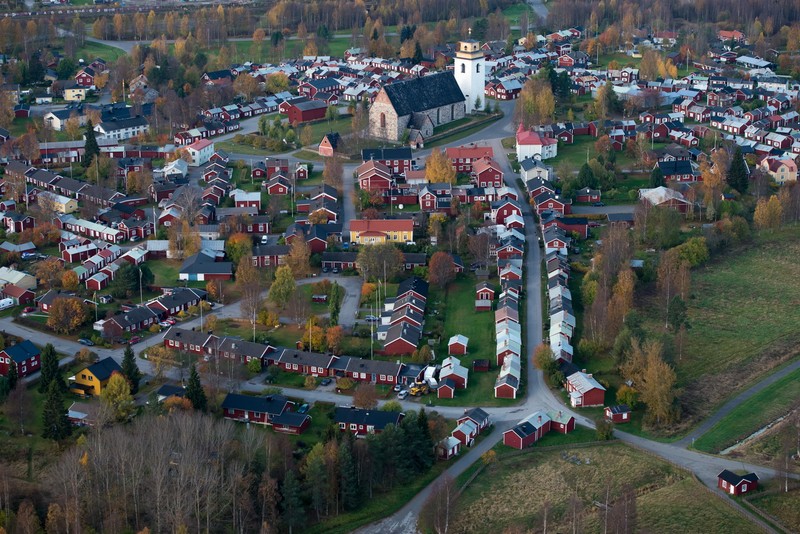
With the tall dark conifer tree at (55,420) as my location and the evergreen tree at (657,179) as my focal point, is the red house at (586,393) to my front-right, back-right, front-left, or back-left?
front-right

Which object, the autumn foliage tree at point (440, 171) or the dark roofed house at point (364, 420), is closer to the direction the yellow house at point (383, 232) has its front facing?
the dark roofed house

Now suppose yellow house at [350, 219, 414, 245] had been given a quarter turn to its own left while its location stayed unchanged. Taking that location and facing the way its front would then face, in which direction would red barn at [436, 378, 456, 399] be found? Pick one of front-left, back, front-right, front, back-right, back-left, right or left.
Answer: right

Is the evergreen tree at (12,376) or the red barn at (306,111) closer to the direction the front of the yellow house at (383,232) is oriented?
the evergreen tree

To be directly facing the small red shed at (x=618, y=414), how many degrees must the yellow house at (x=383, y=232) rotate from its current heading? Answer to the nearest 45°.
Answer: approximately 45° to its left

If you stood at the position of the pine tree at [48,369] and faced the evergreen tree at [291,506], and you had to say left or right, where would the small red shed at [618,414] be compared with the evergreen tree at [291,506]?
left

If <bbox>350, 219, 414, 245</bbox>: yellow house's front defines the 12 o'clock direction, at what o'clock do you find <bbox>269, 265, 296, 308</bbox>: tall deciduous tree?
The tall deciduous tree is roughly at 1 o'clock from the yellow house.

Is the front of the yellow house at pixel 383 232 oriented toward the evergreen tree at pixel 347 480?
yes

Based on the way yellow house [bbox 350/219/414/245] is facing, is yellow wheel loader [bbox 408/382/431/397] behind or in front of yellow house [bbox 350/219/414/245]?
in front

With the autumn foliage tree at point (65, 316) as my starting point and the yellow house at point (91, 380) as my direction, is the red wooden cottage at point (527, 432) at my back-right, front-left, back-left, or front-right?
front-left

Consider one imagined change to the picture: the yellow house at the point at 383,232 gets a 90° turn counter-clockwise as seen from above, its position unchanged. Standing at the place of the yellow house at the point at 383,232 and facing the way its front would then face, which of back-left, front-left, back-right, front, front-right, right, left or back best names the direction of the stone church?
left

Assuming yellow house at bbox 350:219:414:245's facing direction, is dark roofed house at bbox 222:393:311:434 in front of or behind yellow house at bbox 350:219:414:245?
in front

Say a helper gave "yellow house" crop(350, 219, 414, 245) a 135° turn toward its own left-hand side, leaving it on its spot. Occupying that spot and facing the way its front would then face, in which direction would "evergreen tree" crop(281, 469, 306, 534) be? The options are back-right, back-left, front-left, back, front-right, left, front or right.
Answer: back-right

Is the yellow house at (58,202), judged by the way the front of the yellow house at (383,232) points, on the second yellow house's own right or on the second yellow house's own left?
on the second yellow house's own right

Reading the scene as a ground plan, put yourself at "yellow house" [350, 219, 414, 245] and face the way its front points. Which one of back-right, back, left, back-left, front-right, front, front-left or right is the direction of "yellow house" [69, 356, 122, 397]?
front-right

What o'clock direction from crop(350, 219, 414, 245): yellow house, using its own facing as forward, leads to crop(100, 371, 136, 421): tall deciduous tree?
The tall deciduous tree is roughly at 1 o'clock from the yellow house.

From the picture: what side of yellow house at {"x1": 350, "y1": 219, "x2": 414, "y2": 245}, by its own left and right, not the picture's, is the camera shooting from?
front
